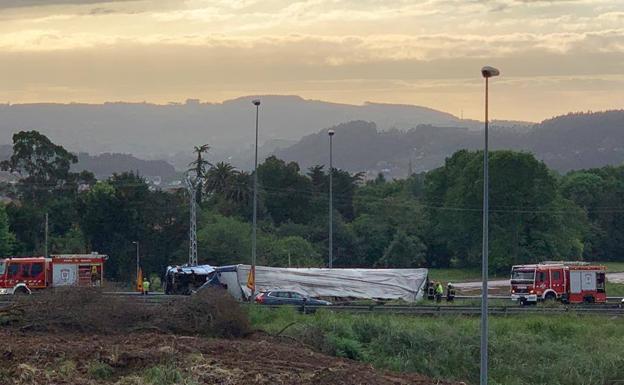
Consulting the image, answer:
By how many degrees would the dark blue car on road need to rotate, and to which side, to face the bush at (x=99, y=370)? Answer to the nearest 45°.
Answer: approximately 90° to its right

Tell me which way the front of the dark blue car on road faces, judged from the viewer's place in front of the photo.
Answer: facing to the right of the viewer

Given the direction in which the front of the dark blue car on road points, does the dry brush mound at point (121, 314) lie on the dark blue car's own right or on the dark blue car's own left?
on the dark blue car's own right
